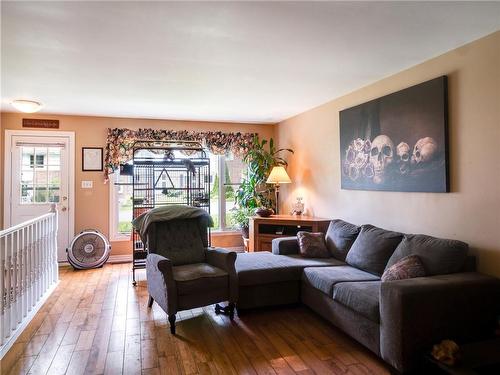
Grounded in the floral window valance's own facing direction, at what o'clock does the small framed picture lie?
The small framed picture is roughly at 3 o'clock from the floral window valance.

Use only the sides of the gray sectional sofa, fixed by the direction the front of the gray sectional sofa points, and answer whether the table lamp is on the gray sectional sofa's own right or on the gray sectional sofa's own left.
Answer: on the gray sectional sofa's own right

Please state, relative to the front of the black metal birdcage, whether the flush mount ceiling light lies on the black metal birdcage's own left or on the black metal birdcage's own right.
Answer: on the black metal birdcage's own right

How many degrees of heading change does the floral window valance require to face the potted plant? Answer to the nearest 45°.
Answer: approximately 90° to its left

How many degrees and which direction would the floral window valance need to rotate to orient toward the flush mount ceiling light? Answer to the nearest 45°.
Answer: approximately 45° to its right

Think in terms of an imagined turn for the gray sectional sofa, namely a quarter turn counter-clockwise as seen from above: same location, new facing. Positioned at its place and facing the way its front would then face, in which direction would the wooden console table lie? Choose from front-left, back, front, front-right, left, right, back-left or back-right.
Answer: back

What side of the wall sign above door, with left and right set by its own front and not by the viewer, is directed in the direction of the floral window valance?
left

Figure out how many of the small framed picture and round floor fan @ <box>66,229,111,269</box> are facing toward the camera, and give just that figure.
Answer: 2
